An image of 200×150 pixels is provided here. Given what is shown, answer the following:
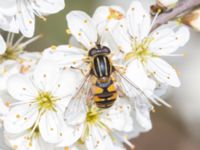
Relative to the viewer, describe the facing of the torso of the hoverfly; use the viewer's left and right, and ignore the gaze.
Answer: facing away from the viewer

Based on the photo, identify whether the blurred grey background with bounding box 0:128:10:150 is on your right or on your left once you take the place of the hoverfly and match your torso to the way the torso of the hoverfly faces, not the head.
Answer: on your left

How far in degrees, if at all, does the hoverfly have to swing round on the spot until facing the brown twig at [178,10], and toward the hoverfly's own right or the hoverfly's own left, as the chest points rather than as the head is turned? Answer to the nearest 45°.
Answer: approximately 90° to the hoverfly's own right

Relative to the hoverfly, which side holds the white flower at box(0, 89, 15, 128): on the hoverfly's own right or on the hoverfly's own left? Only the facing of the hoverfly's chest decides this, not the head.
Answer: on the hoverfly's own left
